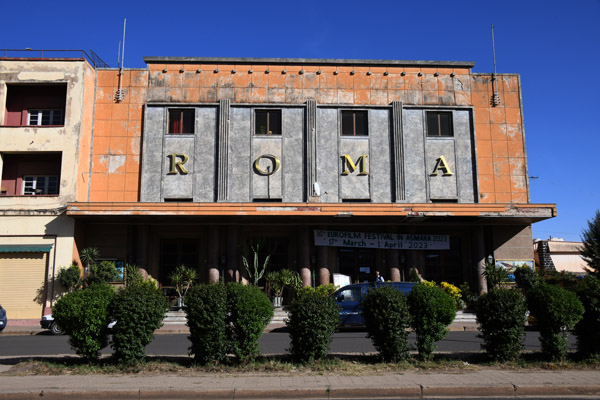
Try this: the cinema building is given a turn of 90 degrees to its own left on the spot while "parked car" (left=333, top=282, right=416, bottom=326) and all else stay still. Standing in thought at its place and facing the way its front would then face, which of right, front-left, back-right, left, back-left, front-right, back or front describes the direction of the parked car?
right

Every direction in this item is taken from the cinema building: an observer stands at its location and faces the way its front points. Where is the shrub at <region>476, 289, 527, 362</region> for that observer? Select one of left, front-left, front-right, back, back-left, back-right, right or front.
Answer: front

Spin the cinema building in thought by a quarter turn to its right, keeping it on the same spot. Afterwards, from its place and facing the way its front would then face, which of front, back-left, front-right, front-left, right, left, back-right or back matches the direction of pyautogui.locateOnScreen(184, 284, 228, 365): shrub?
left

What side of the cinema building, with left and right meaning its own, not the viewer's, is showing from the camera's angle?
front

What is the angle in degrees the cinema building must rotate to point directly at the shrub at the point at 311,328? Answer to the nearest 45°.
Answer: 0° — it already faces it

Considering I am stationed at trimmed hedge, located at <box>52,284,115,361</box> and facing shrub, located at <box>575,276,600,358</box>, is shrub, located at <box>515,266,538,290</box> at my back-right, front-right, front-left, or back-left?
front-left

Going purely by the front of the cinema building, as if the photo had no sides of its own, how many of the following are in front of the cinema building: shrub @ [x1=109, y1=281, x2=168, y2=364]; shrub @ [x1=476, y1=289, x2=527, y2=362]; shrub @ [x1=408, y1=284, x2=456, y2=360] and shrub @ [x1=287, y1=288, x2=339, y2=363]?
4

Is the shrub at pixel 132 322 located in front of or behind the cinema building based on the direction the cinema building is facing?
in front

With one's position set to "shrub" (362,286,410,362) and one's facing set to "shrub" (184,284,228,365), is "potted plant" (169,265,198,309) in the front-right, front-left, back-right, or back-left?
front-right

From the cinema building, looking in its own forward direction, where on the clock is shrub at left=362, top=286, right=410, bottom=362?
The shrub is roughly at 12 o'clock from the cinema building.

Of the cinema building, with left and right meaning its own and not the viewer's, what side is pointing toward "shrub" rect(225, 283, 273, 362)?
front

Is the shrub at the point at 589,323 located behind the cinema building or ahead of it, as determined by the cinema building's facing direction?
ahead

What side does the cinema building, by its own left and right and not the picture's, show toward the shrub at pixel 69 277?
right

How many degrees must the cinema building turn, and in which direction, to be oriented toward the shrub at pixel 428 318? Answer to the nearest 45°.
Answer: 0° — it already faces it
